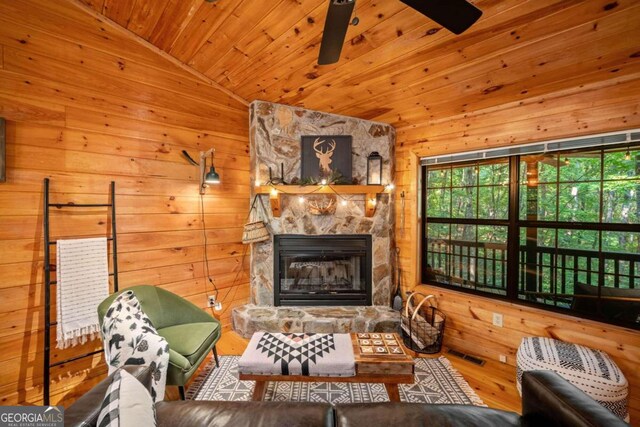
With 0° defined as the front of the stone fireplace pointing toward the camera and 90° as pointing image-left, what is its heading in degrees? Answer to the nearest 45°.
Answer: approximately 0°

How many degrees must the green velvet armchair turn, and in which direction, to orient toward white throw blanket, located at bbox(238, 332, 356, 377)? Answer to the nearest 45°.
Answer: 0° — it already faces it

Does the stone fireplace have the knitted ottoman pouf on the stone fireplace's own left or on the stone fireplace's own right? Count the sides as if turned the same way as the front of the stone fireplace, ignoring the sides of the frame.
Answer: on the stone fireplace's own left

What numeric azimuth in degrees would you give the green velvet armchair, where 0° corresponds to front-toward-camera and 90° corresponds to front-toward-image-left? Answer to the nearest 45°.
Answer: approximately 315°

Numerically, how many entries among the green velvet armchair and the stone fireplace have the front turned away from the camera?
0

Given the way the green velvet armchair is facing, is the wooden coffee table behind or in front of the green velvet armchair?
in front

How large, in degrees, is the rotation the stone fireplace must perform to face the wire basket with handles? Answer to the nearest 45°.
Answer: approximately 45° to its left

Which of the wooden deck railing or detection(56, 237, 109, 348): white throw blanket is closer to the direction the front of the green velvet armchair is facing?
the wooden deck railing

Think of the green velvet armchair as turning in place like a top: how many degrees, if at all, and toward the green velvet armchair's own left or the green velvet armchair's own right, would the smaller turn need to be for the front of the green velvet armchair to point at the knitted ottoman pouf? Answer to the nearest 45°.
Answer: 0° — it already faces it

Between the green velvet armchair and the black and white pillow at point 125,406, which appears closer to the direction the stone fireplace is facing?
the black and white pillow

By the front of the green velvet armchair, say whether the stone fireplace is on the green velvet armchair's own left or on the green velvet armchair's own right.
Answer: on the green velvet armchair's own left

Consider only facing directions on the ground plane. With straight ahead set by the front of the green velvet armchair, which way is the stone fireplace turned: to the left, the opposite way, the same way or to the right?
to the right
